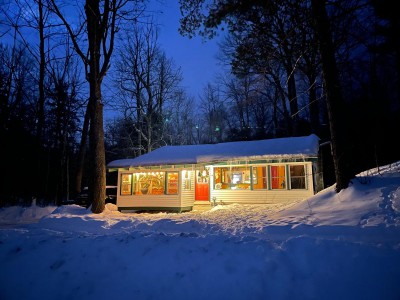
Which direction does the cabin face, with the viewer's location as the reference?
facing the viewer
